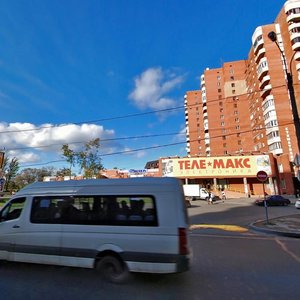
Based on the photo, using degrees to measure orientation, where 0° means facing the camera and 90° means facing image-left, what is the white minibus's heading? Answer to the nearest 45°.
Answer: approximately 90°
